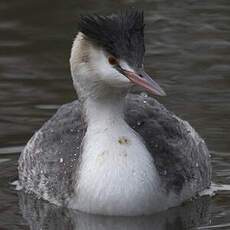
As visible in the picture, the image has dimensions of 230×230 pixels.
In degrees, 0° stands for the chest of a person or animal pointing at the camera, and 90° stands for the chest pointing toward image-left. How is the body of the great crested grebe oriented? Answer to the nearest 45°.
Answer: approximately 0°
